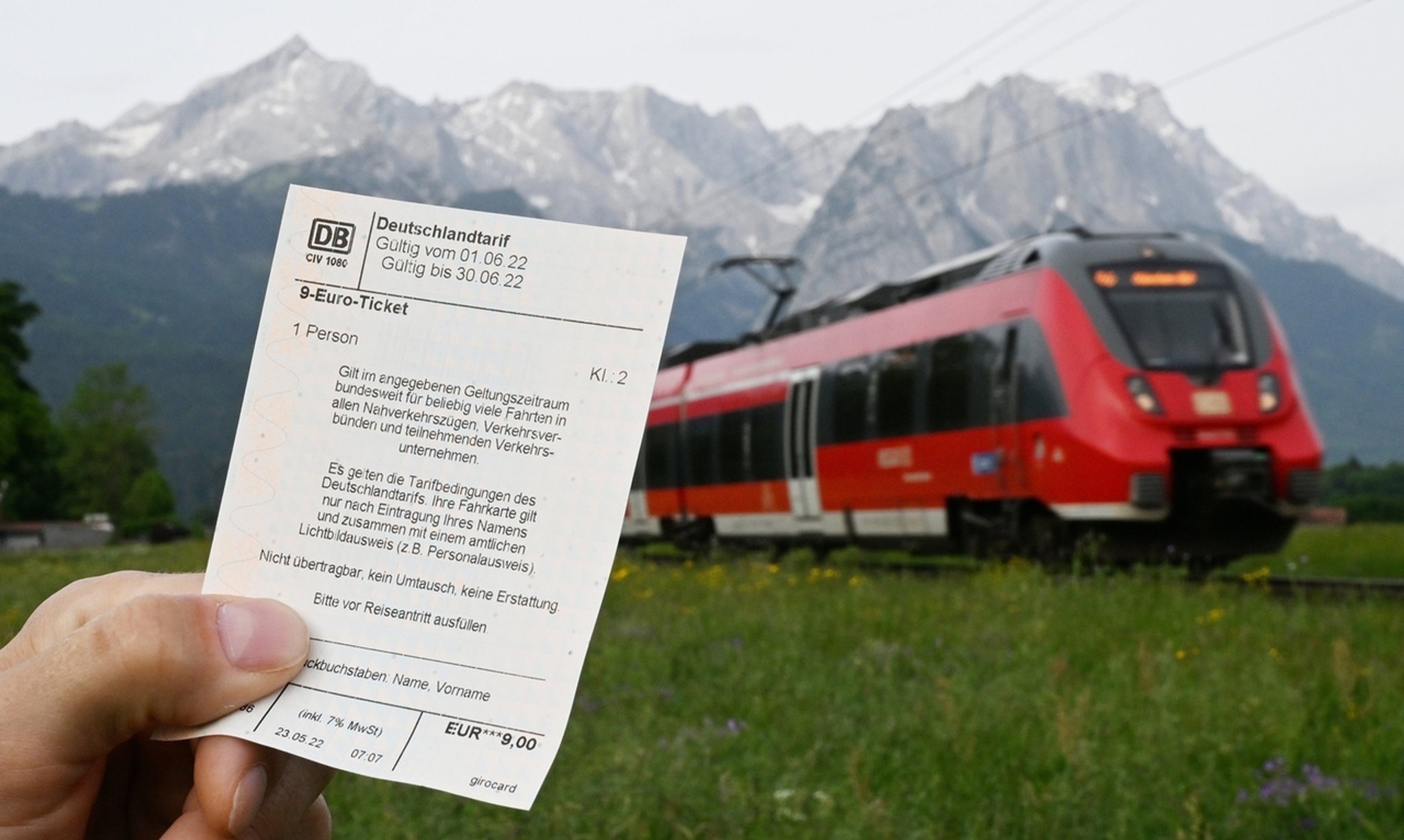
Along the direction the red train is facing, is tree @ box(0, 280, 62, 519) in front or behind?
behind

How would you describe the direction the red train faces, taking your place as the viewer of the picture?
facing the viewer and to the right of the viewer
